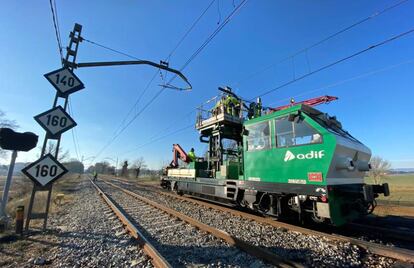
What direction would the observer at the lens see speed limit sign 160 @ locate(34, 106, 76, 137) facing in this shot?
facing the viewer

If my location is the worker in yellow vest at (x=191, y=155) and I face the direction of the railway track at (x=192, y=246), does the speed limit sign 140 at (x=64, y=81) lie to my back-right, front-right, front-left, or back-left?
front-right

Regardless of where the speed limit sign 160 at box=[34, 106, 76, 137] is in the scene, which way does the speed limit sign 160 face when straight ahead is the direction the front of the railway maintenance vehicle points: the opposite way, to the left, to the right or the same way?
the same way

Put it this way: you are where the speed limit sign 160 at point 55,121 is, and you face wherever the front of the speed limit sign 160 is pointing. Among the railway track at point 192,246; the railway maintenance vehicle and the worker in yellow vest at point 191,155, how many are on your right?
0
